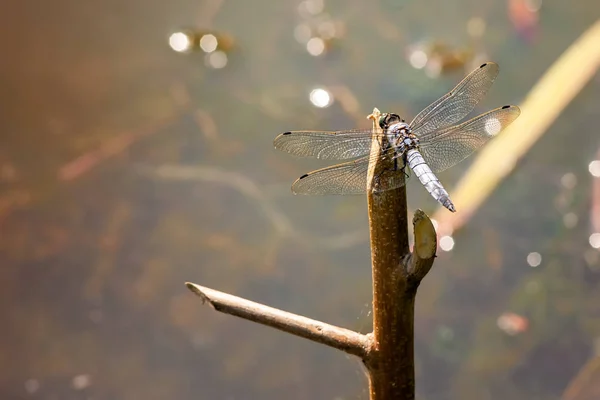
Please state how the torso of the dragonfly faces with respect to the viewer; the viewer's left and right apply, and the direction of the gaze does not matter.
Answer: facing away from the viewer and to the left of the viewer

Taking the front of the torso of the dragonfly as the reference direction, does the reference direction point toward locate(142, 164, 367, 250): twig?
yes
